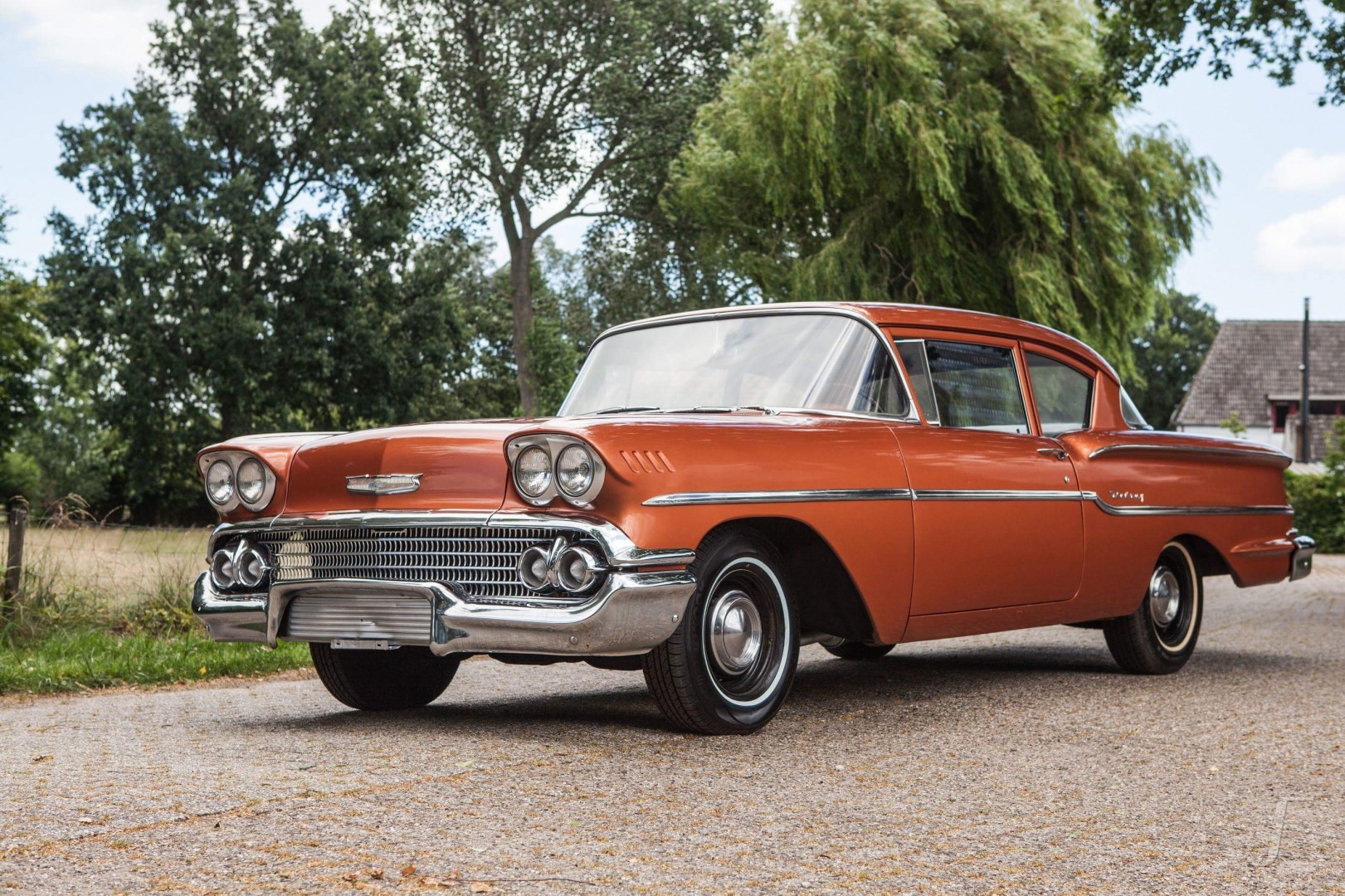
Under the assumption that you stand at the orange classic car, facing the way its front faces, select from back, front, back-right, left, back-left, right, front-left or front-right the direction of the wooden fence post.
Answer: right

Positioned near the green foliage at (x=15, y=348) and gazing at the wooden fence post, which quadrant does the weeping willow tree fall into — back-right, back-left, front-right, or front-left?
front-left

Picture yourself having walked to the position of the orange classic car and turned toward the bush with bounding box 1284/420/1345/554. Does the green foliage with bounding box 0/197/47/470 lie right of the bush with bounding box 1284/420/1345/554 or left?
left

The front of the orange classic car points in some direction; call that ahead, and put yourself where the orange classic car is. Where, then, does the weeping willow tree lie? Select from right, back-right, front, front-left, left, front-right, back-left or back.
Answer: back-right

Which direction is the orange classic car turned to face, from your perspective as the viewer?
facing the viewer and to the left of the viewer

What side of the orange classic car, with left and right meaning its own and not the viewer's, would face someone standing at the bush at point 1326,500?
back

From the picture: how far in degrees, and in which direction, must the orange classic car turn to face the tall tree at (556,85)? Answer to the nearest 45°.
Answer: approximately 135° to its right

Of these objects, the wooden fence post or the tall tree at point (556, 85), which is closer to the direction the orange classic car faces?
the wooden fence post

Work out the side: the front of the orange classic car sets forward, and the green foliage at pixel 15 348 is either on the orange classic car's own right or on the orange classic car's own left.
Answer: on the orange classic car's own right

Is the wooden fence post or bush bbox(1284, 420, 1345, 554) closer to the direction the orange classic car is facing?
the wooden fence post
